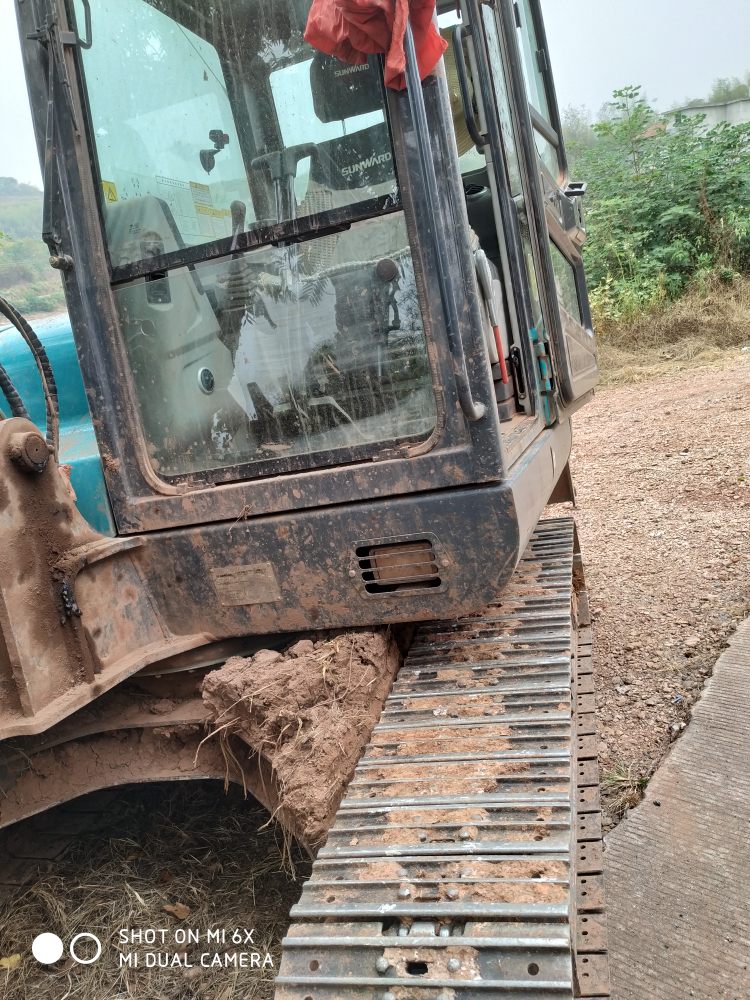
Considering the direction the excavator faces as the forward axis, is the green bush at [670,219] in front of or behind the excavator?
behind

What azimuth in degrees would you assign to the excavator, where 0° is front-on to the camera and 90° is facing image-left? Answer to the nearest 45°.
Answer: approximately 0°

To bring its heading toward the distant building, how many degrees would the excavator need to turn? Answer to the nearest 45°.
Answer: approximately 135° to its left
